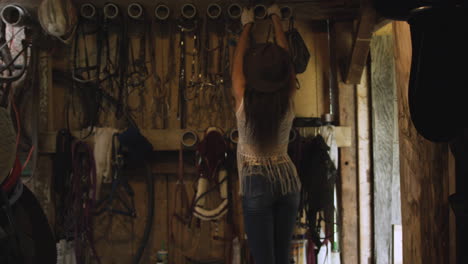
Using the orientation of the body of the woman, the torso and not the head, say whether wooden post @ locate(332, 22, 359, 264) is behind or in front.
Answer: in front

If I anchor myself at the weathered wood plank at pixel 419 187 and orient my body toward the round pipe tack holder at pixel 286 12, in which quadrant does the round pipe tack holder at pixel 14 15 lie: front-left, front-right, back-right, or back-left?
front-left

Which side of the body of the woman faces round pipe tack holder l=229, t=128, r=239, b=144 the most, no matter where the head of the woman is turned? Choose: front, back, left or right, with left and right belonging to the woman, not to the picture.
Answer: front

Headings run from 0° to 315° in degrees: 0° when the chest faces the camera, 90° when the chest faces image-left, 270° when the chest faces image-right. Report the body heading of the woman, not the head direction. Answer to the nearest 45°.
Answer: approximately 180°

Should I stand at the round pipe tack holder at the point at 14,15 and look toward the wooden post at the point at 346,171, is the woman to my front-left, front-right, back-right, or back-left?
front-right

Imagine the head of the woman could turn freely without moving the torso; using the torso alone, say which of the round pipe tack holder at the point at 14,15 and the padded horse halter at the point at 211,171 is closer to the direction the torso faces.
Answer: the padded horse halter

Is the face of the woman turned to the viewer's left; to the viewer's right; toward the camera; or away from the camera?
away from the camera
